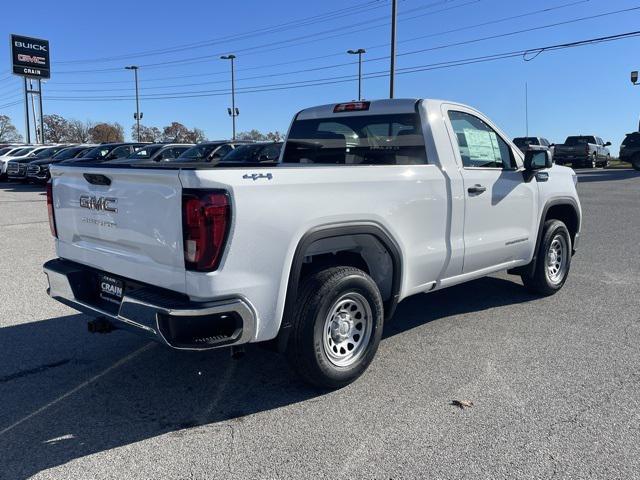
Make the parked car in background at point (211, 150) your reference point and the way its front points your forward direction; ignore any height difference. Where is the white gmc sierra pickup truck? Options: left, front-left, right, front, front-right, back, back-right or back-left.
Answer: front-left

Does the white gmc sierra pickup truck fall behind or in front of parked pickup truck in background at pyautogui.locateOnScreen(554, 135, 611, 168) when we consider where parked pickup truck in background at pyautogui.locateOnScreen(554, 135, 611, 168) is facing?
behind

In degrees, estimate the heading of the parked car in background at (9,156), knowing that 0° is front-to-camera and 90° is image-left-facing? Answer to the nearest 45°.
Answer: approximately 45°

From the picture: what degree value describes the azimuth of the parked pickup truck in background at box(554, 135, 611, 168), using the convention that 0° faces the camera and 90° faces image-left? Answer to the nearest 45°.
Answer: approximately 225°

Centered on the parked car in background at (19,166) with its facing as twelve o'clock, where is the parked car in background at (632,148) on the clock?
the parked car in background at (632,148) is roughly at 8 o'clock from the parked car in background at (19,166).

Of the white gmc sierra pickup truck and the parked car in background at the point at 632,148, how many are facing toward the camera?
0

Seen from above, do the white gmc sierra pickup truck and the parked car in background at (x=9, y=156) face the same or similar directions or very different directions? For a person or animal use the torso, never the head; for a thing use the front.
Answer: very different directions

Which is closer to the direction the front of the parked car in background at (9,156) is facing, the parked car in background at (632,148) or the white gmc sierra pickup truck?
the white gmc sierra pickup truck

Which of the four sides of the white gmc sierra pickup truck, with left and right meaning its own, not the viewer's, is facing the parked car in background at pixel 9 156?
left

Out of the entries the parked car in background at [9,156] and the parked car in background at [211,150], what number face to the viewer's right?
0

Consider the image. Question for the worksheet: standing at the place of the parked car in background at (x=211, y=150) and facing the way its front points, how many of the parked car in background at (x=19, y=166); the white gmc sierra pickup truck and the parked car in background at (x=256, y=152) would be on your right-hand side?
1
